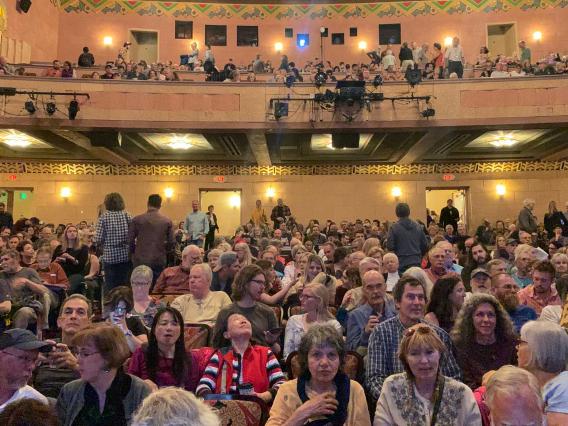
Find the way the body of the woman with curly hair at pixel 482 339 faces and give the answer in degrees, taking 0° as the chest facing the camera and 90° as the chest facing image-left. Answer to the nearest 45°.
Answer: approximately 0°

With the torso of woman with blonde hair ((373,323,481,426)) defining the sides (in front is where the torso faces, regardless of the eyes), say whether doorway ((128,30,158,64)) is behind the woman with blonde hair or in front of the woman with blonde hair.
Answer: behind

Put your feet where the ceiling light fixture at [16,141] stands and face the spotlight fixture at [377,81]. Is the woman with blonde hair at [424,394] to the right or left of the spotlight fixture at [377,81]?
right

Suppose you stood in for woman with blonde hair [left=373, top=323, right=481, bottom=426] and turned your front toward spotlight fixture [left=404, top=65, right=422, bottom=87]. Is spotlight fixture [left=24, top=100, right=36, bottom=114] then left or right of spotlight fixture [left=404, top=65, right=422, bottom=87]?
left

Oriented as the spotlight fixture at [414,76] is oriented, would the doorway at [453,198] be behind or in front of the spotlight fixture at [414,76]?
behind

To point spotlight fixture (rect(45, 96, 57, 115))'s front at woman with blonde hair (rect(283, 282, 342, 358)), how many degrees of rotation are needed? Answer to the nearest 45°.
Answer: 0° — it already faces them

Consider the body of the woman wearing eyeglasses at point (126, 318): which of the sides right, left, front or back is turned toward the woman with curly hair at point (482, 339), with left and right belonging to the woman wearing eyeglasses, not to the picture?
left

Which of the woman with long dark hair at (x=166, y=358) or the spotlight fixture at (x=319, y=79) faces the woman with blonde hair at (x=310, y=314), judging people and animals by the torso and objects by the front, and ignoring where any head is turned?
the spotlight fixture

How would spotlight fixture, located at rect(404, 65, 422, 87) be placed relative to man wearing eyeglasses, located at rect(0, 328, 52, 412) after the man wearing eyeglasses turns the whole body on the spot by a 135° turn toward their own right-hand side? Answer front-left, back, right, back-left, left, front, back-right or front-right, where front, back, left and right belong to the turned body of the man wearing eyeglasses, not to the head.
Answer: back-right

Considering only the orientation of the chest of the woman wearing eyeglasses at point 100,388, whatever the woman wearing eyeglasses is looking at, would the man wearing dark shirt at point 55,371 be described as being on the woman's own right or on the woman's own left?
on the woman's own right

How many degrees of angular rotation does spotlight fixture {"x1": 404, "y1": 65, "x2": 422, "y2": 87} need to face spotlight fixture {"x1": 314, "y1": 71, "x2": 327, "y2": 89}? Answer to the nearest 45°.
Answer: approximately 90° to its right

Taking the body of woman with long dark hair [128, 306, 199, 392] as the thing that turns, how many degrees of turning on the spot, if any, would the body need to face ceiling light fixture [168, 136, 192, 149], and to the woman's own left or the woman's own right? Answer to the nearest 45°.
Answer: approximately 180°

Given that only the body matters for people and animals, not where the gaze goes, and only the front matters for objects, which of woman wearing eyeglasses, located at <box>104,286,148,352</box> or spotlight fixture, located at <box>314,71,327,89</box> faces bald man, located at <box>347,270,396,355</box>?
the spotlight fixture
